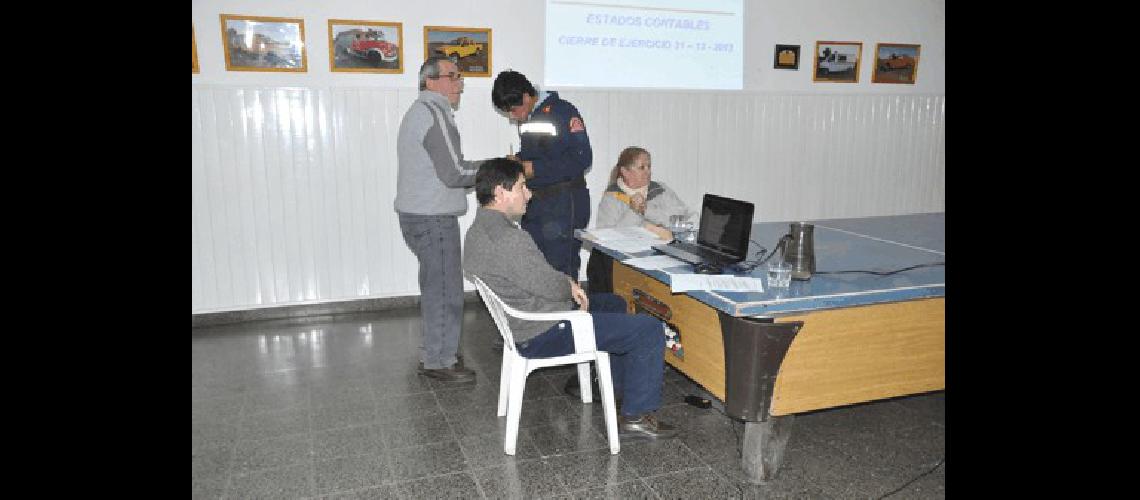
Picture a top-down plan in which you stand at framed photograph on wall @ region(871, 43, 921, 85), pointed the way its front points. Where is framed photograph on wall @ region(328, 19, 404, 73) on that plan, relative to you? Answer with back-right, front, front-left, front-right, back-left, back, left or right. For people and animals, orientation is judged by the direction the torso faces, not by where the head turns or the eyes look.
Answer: front-right

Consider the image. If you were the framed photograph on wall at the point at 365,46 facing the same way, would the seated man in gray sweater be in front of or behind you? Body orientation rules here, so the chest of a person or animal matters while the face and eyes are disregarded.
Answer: in front

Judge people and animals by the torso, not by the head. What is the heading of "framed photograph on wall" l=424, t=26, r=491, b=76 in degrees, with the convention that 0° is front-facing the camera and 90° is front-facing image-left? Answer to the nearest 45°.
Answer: approximately 0°

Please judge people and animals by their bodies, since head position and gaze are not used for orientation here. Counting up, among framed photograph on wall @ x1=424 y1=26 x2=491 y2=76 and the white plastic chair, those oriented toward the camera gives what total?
1

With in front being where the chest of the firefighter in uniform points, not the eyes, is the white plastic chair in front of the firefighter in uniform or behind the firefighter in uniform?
in front

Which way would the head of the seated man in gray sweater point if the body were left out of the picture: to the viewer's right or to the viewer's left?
to the viewer's right

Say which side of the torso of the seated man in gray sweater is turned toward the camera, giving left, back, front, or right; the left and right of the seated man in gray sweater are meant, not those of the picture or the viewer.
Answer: right

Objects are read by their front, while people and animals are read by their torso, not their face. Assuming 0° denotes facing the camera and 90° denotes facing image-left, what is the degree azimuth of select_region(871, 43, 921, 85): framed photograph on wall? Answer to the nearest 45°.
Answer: approximately 0°
